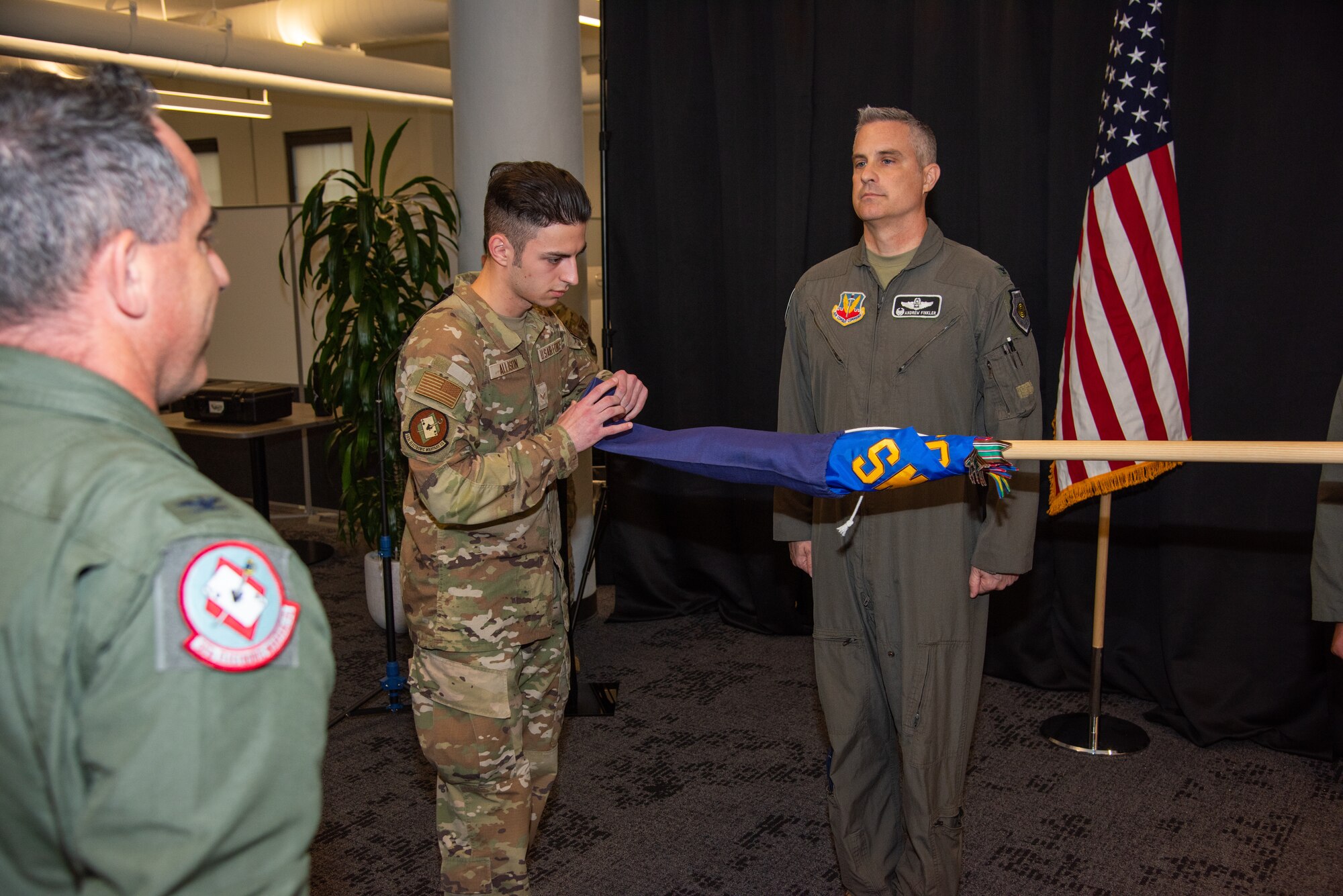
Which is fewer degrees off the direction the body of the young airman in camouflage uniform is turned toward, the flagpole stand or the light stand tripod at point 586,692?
the flagpole stand

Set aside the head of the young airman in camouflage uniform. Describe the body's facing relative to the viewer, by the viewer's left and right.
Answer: facing the viewer and to the right of the viewer

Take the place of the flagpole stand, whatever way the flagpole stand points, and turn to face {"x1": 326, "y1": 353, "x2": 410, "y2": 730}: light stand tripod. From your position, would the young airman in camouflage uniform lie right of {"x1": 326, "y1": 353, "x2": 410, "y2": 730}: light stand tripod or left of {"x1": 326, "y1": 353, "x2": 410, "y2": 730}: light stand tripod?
left

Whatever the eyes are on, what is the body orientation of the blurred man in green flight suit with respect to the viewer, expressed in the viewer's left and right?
facing away from the viewer and to the right of the viewer

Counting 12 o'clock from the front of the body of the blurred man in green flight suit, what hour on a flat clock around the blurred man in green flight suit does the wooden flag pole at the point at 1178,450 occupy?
The wooden flag pole is roughly at 1 o'clock from the blurred man in green flight suit.

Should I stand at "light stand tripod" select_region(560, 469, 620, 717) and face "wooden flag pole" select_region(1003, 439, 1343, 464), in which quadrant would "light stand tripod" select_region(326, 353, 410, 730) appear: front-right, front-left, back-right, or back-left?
back-right

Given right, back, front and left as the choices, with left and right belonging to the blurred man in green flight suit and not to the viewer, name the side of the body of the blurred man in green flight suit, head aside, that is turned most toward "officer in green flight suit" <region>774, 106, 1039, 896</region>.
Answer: front

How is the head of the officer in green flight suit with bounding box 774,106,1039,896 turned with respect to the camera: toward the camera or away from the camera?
toward the camera

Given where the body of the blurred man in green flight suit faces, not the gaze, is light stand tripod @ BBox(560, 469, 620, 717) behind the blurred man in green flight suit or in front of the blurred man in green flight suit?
in front

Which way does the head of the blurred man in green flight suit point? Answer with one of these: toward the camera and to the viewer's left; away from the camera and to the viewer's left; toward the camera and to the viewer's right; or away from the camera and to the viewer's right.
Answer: away from the camera and to the viewer's right

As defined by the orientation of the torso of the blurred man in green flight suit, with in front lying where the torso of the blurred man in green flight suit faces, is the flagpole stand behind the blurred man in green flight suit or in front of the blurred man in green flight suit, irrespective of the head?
in front

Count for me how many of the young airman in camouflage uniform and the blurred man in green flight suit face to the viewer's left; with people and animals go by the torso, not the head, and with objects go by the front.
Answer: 0

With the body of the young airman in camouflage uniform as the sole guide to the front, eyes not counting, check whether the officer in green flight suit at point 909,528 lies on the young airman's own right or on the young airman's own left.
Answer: on the young airman's own left
